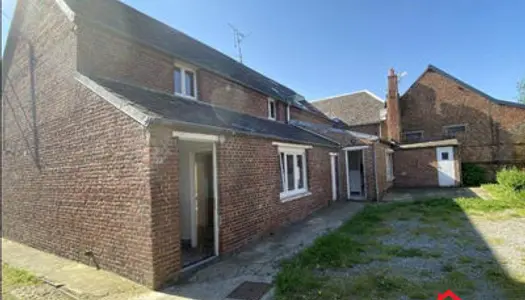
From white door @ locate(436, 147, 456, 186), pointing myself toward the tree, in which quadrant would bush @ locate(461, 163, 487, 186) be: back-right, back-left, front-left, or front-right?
front-right

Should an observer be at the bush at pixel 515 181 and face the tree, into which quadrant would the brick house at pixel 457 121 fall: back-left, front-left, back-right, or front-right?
front-left

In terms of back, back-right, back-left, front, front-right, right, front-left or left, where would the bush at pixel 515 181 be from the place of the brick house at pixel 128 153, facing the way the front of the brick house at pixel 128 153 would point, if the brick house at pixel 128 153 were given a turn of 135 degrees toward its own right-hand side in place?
back

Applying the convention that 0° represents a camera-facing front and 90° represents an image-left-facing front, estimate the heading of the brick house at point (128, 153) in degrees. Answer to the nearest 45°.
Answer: approximately 315°

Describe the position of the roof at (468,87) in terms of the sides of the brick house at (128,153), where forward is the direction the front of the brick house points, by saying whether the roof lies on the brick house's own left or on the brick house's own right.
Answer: on the brick house's own left

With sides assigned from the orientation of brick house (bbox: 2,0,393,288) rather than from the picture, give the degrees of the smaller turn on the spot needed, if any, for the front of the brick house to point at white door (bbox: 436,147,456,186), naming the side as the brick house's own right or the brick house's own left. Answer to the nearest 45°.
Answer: approximately 90° to the brick house's own left

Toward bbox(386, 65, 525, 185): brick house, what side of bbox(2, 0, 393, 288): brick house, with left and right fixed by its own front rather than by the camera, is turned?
left

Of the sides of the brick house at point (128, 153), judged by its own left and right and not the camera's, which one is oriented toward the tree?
left
